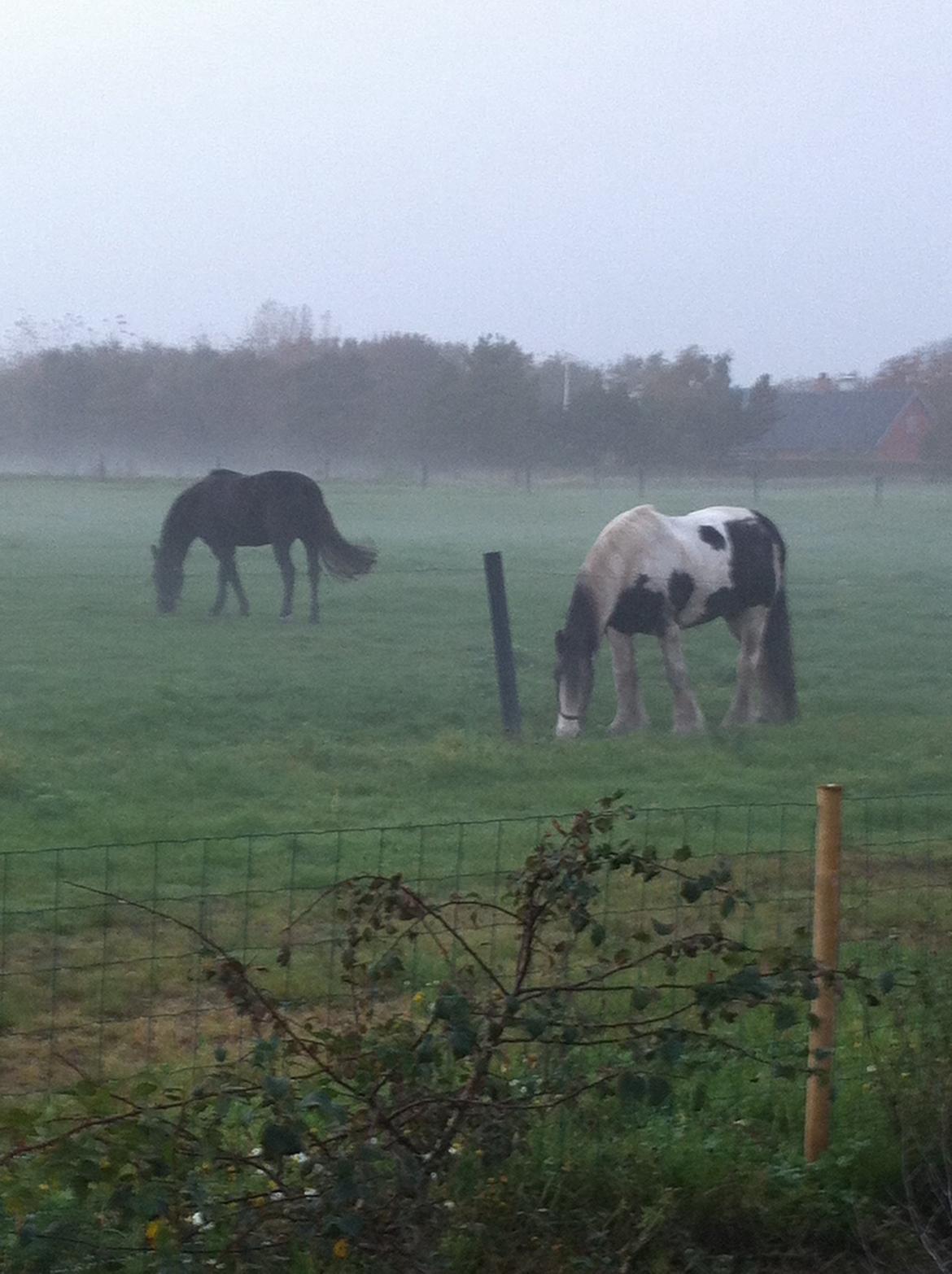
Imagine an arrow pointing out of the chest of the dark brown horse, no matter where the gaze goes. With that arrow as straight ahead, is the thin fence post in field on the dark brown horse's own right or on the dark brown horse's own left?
on the dark brown horse's own left

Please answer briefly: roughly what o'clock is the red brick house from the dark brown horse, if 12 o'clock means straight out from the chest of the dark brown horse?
The red brick house is roughly at 4 o'clock from the dark brown horse.

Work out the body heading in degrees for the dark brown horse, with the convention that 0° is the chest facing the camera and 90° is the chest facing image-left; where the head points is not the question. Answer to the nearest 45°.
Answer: approximately 90°

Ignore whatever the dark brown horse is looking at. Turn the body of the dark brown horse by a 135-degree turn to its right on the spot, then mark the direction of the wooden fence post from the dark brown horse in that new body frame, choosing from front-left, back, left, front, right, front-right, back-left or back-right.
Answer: back-right

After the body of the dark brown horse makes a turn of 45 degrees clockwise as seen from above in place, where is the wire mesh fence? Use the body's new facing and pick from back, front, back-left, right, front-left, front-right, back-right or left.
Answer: back-left

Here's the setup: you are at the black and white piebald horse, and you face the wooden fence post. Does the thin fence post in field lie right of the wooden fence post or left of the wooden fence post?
right

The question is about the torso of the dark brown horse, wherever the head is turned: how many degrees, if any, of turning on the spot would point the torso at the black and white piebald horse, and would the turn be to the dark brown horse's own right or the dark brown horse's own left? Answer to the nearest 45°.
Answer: approximately 135° to the dark brown horse's own left
